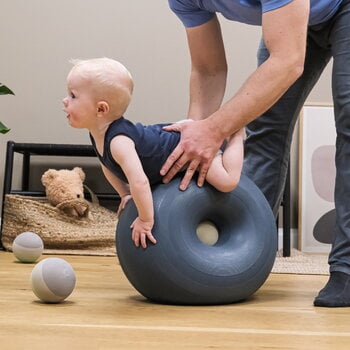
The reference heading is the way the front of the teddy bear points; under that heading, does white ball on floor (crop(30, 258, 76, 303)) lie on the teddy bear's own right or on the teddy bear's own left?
on the teddy bear's own right

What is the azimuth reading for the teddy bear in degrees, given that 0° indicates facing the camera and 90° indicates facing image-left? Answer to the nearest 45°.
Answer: approximately 315°

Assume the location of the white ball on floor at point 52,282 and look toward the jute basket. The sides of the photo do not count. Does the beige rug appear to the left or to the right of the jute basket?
right

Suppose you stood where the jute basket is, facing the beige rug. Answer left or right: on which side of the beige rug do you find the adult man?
right

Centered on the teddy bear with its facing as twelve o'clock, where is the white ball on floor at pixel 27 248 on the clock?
The white ball on floor is roughly at 2 o'clock from the teddy bear.
